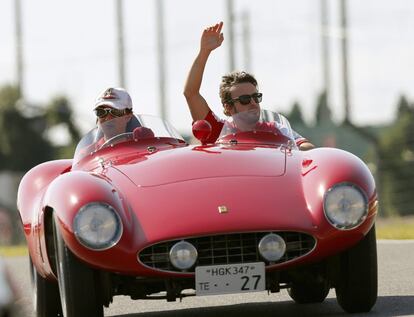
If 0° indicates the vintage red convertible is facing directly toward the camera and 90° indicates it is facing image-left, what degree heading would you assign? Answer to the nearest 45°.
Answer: approximately 0°
